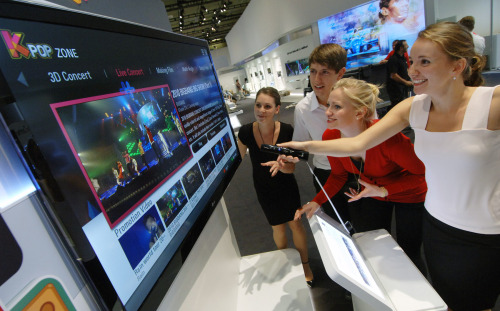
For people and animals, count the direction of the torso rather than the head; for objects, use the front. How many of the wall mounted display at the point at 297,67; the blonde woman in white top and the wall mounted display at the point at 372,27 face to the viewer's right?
0

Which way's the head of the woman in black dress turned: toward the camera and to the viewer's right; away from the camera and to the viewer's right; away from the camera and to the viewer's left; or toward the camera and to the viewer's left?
toward the camera and to the viewer's left

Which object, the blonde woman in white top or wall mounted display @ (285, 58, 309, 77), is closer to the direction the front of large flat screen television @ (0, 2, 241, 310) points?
the blonde woman in white top

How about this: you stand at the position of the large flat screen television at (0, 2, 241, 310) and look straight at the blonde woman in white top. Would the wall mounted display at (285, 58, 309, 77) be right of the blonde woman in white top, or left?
left

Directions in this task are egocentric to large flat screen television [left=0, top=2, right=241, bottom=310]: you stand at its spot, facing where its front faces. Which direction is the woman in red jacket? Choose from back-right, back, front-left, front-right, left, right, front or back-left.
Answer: front-left

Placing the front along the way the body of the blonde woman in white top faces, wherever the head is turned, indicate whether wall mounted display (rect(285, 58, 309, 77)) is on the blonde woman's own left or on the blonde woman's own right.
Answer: on the blonde woman's own right

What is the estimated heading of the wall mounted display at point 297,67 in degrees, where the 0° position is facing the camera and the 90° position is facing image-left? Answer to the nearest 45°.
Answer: approximately 45°

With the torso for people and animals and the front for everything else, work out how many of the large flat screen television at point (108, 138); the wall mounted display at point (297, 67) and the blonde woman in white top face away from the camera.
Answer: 0

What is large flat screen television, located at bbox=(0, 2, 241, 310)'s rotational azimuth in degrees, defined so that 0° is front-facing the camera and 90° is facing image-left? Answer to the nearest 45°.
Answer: approximately 315°

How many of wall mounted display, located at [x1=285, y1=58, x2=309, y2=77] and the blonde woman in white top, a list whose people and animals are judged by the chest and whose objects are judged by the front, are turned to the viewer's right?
0

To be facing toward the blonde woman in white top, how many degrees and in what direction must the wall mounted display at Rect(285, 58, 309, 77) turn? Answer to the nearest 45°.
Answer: approximately 45° to its left

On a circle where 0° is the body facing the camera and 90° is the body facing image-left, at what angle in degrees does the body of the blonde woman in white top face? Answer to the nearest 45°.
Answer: approximately 45°

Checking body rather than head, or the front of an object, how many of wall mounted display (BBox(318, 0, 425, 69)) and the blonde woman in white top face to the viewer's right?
0

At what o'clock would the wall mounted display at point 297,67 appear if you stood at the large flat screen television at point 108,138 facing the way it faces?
The wall mounted display is roughly at 9 o'clock from the large flat screen television.

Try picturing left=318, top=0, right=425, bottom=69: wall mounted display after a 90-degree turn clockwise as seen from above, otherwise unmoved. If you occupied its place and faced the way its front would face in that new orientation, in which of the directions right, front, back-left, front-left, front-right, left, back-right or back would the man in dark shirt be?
back-left

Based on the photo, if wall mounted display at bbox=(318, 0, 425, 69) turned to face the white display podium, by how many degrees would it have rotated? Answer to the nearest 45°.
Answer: approximately 45° to its left
